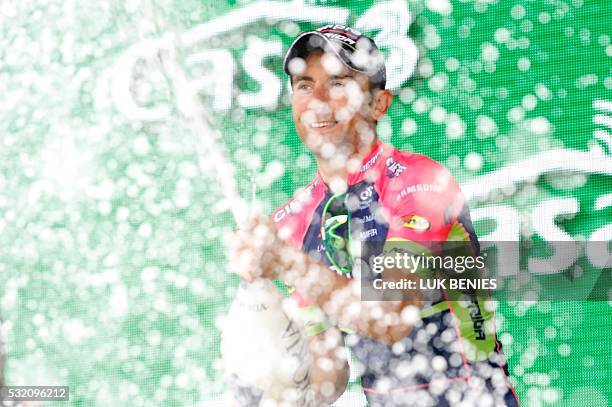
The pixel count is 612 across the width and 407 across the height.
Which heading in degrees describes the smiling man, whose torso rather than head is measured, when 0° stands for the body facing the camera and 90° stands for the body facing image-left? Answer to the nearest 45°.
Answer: approximately 45°
